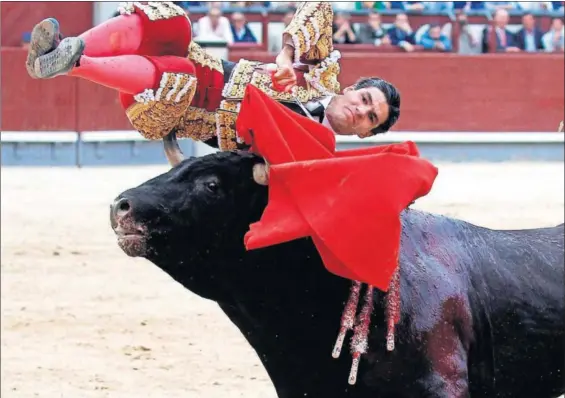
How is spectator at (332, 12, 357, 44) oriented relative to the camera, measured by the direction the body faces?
toward the camera

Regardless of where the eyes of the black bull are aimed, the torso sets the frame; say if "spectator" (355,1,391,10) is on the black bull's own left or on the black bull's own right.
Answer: on the black bull's own right

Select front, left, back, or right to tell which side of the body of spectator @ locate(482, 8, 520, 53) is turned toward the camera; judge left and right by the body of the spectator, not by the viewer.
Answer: front

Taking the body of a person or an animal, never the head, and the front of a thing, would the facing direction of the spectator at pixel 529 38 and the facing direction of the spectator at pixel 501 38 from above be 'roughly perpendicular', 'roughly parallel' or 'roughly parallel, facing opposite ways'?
roughly parallel

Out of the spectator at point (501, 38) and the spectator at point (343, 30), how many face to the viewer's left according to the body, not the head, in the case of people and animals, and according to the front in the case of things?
0

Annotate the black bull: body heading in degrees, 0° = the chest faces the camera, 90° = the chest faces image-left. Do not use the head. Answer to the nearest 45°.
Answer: approximately 90°

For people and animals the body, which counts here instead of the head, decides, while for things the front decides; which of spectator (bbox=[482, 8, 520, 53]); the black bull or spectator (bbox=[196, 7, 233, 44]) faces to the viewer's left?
the black bull

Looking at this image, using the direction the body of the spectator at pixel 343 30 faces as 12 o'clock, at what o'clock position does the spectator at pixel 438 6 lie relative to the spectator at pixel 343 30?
the spectator at pixel 438 6 is roughly at 8 o'clock from the spectator at pixel 343 30.

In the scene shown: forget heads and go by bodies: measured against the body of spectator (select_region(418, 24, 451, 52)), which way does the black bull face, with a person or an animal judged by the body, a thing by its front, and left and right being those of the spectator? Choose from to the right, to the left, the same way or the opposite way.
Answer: to the right

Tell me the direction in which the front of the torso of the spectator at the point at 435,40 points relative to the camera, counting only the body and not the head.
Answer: toward the camera

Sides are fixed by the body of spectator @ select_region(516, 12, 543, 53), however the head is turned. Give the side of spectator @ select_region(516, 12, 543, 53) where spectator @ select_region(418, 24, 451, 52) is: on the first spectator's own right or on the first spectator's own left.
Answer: on the first spectator's own right

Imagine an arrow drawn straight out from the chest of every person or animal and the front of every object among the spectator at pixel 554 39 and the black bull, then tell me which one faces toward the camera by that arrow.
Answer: the spectator

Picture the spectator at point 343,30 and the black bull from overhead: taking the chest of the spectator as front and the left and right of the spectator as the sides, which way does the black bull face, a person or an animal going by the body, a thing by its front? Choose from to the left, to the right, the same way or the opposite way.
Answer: to the right

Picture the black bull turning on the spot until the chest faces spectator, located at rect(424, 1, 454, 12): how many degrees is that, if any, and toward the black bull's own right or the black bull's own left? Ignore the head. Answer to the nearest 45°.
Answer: approximately 90° to the black bull's own right
